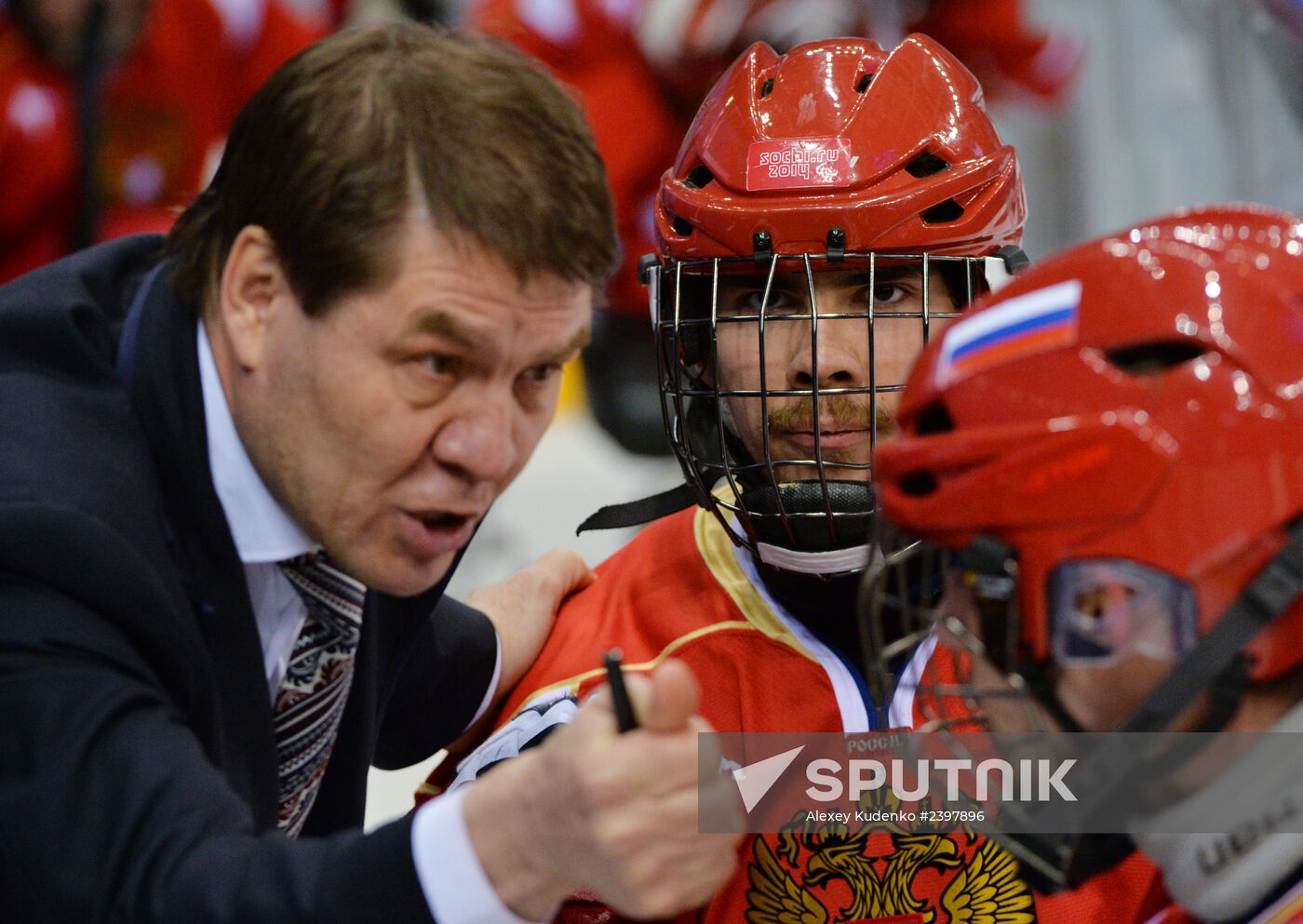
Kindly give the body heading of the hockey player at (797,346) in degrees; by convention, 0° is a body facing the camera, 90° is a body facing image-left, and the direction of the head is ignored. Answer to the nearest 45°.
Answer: approximately 0°

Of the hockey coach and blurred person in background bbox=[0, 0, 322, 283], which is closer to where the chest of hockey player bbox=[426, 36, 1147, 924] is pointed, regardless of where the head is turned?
the hockey coach

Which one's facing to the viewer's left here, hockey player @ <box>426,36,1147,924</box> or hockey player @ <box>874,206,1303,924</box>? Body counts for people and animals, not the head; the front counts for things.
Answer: hockey player @ <box>874,206,1303,924</box>

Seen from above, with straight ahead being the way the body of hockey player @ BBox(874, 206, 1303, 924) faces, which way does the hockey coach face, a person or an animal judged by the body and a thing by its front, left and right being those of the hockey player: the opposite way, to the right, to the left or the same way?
the opposite way

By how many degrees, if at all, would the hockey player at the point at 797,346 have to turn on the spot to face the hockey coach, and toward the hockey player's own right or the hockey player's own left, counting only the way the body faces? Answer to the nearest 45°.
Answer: approximately 45° to the hockey player's own right

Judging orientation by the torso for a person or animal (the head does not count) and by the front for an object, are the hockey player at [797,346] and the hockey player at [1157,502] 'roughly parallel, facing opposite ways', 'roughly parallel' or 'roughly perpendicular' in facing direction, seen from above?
roughly perpendicular

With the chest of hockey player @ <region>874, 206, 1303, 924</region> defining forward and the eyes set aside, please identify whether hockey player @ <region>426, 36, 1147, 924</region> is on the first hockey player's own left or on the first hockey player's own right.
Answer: on the first hockey player's own right

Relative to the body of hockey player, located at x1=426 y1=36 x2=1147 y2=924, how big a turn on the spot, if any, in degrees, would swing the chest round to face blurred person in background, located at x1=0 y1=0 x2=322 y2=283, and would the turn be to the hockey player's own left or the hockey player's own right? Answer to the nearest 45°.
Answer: approximately 135° to the hockey player's own right

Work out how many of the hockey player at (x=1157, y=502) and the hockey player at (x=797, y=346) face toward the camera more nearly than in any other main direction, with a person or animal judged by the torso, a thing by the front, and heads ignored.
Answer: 1

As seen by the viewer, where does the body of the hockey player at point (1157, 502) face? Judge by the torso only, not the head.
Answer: to the viewer's left

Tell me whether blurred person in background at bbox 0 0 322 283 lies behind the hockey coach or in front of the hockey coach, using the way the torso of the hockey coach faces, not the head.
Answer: behind
